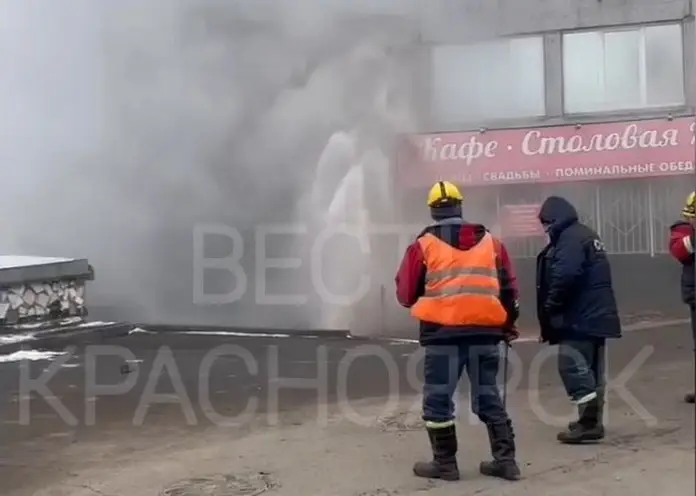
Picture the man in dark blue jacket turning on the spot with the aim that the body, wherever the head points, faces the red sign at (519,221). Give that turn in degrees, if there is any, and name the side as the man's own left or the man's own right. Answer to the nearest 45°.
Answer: approximately 90° to the man's own right

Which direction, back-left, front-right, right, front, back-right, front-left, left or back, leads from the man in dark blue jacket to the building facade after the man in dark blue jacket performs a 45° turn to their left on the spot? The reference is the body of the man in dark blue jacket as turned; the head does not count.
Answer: back-right

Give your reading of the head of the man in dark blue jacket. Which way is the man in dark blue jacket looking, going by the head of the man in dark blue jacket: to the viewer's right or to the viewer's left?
to the viewer's left

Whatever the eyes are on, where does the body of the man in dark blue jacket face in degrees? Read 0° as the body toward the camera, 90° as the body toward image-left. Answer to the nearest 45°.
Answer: approximately 90°
